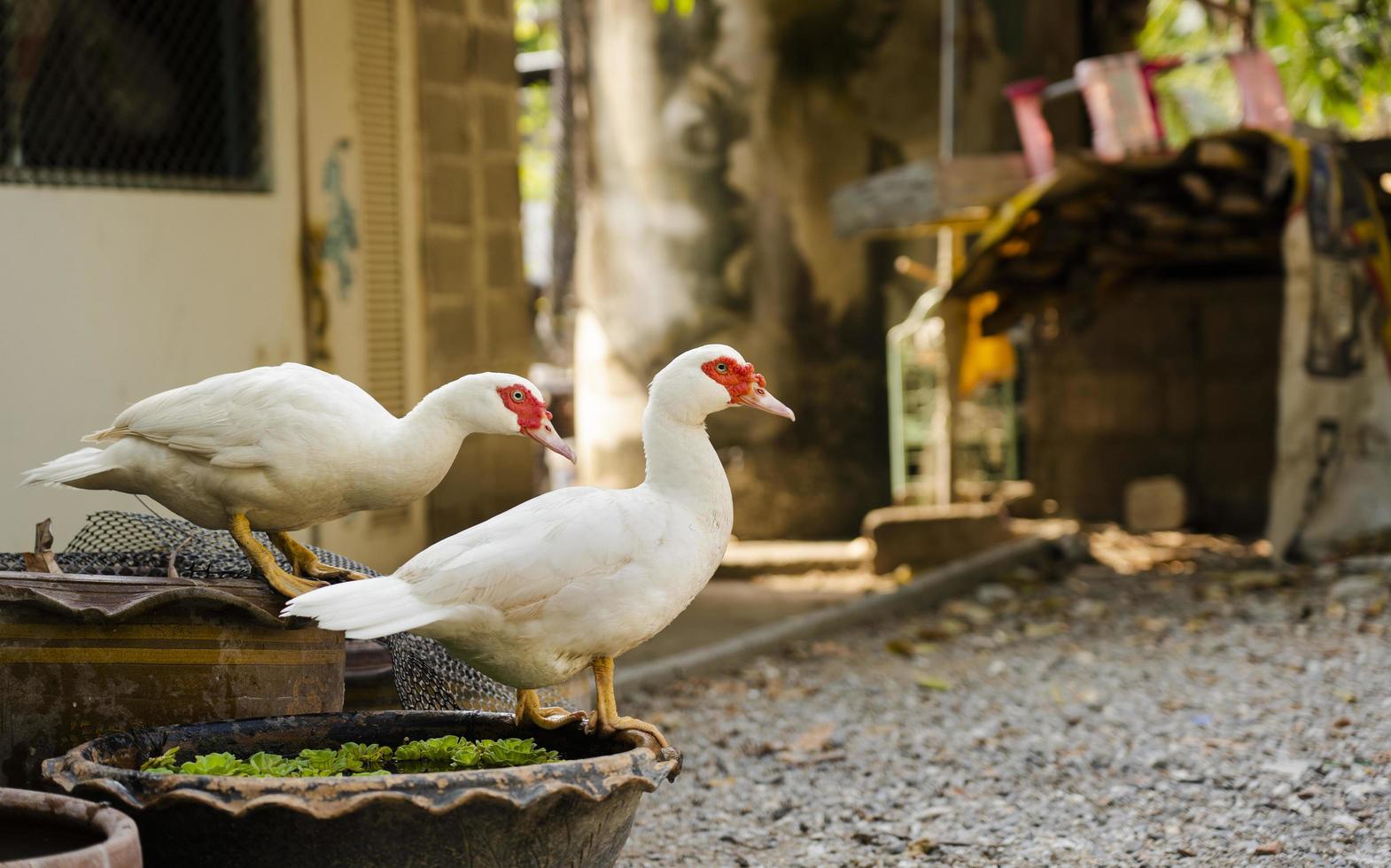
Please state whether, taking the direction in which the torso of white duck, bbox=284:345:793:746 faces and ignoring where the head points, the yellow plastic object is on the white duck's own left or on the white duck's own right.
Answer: on the white duck's own left

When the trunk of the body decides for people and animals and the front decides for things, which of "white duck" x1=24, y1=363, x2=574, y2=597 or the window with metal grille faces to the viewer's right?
the white duck

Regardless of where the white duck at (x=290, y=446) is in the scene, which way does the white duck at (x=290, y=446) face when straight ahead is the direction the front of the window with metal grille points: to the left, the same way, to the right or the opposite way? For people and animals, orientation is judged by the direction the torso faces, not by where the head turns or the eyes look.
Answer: to the left

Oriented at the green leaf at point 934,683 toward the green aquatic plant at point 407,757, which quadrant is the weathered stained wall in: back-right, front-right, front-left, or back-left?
back-right

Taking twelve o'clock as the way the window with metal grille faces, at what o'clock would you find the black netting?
The black netting is roughly at 12 o'clock from the window with metal grille.

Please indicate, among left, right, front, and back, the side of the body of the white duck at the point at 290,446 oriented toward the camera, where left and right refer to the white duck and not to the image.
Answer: right

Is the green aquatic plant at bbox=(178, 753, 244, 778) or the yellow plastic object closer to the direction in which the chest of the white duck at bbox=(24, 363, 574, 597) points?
the yellow plastic object

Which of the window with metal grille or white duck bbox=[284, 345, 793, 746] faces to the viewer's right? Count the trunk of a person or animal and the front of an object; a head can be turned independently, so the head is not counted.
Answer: the white duck

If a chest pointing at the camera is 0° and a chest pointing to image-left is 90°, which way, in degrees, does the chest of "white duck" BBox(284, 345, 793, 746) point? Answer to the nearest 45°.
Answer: approximately 270°
